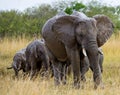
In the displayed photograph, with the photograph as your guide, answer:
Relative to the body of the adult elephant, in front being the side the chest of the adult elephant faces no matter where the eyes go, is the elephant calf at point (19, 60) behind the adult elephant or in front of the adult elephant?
behind

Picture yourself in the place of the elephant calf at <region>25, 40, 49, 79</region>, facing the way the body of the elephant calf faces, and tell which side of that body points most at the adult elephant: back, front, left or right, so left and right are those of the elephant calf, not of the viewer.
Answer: back

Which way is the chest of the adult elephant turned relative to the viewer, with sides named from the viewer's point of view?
facing the viewer and to the right of the viewer

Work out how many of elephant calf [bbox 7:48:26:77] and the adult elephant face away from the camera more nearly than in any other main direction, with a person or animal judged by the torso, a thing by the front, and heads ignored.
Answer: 0

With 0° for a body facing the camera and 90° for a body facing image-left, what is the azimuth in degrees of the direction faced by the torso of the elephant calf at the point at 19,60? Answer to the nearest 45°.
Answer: approximately 45°

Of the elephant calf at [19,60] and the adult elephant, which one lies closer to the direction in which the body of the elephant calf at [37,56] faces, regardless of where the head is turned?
the elephant calf
